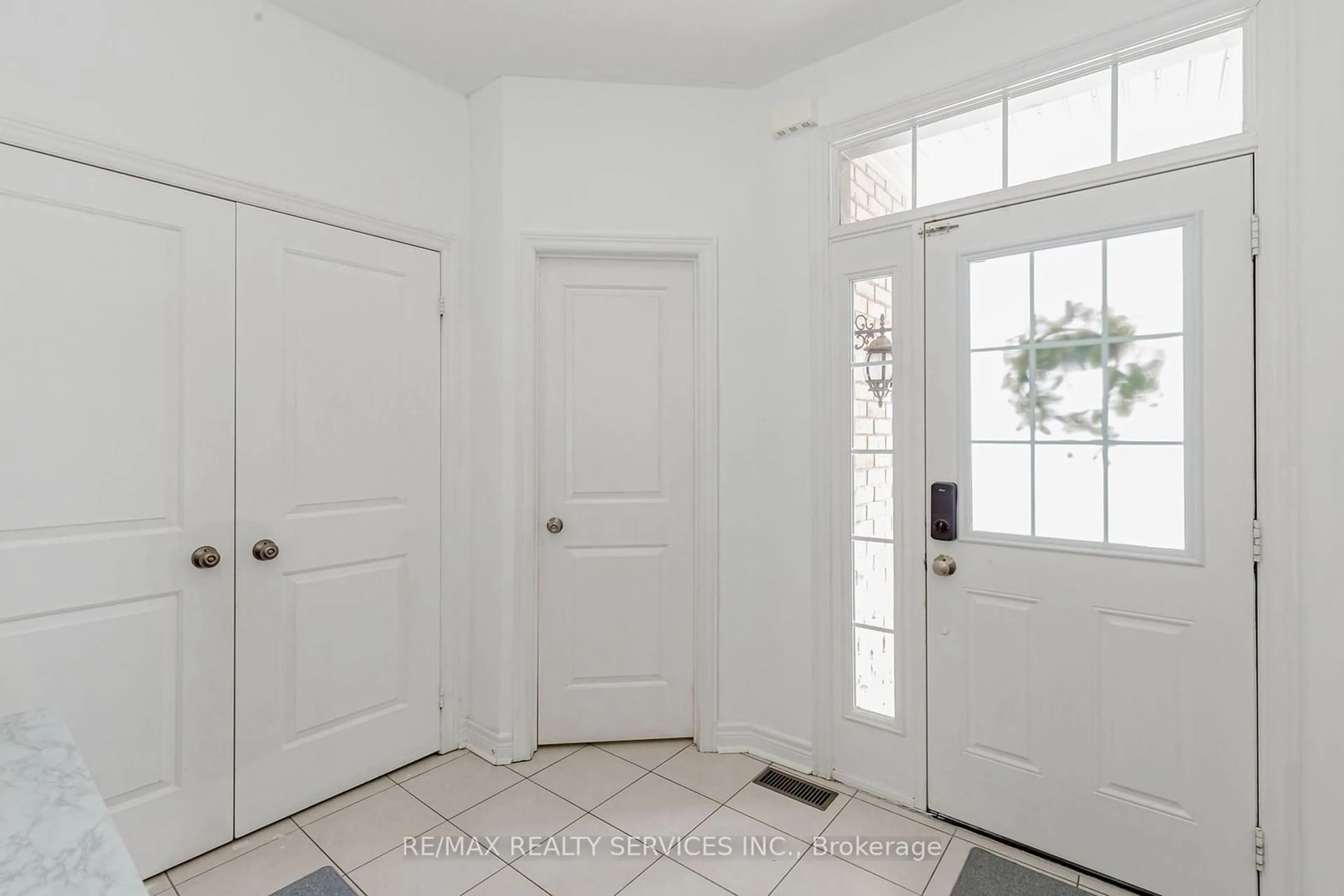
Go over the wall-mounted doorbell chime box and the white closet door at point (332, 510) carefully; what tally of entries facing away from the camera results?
0

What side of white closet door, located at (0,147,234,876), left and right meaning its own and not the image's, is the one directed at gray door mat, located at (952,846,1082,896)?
front

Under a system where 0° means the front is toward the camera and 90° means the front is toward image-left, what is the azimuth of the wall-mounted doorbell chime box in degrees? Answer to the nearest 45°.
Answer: approximately 45°

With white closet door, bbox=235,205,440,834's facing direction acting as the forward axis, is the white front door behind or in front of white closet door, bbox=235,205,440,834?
in front

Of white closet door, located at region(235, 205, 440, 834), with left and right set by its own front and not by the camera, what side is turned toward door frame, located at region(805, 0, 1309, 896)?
front

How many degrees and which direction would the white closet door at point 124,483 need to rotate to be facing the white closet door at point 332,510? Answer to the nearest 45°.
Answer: approximately 45° to its left

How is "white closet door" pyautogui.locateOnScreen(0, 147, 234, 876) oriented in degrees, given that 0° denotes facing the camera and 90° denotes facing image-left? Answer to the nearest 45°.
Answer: approximately 315°

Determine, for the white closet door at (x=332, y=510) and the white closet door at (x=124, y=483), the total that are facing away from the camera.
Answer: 0

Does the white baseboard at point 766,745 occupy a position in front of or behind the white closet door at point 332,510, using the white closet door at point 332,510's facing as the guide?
in front

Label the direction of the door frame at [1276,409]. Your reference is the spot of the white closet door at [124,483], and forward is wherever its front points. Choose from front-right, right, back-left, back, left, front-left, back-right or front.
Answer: front

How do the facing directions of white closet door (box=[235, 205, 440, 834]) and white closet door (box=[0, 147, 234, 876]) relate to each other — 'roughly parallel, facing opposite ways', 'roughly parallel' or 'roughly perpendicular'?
roughly parallel

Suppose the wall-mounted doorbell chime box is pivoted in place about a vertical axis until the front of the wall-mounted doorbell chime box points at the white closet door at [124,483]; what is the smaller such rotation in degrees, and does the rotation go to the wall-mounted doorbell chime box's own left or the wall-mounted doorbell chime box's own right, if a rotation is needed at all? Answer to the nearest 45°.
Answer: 0° — it already faces it

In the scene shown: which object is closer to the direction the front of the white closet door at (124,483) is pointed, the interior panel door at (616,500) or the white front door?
the white front door

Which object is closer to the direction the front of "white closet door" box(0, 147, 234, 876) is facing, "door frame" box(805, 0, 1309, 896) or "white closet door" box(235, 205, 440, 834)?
the door frame

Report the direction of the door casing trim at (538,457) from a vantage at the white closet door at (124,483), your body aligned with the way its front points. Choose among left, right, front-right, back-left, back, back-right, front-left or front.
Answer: front-left

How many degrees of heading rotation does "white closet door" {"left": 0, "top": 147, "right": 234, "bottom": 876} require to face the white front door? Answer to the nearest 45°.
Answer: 0° — it already faces it

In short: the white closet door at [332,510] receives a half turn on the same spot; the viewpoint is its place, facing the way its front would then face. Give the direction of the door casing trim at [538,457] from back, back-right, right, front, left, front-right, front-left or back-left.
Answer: back-right

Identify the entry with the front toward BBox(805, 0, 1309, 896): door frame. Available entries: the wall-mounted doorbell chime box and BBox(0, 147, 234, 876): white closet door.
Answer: the white closet door

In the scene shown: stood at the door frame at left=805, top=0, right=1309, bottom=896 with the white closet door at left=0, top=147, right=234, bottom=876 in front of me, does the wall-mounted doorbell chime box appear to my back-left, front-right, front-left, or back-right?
front-right
